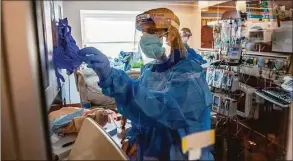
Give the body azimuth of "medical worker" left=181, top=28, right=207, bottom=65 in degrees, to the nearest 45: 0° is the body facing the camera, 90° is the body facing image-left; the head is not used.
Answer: approximately 45°
